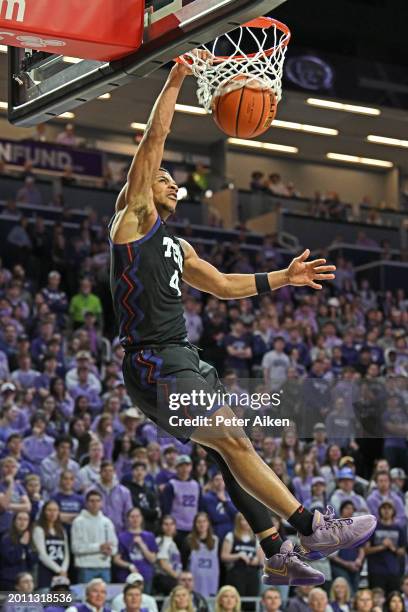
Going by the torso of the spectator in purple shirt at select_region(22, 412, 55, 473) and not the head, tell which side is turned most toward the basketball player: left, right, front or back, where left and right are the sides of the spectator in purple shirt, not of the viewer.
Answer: front

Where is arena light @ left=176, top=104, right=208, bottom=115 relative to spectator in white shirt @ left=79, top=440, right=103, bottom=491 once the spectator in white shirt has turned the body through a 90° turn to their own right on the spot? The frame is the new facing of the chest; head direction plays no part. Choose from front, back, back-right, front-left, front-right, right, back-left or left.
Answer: back-right

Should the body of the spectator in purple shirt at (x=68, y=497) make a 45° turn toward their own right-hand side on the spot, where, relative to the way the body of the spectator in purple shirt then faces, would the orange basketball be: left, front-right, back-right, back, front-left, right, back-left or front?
front-left

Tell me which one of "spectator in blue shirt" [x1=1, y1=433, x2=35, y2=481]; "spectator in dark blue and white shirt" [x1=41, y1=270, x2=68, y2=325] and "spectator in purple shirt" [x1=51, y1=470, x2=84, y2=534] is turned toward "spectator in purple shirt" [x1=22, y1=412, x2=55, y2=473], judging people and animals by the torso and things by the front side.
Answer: "spectator in dark blue and white shirt" [x1=41, y1=270, x2=68, y2=325]

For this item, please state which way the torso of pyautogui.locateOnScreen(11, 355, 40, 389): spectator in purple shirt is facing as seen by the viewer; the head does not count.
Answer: toward the camera

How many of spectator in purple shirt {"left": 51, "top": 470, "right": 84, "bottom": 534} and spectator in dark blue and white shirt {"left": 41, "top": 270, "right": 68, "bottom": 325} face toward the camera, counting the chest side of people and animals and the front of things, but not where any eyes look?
2

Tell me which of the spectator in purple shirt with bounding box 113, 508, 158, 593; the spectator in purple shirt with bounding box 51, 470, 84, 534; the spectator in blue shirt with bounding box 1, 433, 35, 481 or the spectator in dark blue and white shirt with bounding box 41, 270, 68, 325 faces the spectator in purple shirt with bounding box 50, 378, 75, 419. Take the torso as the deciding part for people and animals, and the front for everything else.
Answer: the spectator in dark blue and white shirt with bounding box 41, 270, 68, 325

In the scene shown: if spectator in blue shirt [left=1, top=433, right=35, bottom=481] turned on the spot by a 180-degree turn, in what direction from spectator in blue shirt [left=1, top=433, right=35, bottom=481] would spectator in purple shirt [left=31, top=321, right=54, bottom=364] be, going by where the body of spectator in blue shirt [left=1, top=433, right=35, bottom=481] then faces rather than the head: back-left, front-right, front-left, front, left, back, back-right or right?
front

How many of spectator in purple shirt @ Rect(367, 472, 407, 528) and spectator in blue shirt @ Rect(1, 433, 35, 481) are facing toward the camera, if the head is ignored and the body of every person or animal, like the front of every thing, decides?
2

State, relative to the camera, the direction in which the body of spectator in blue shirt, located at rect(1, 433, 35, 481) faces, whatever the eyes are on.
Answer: toward the camera
